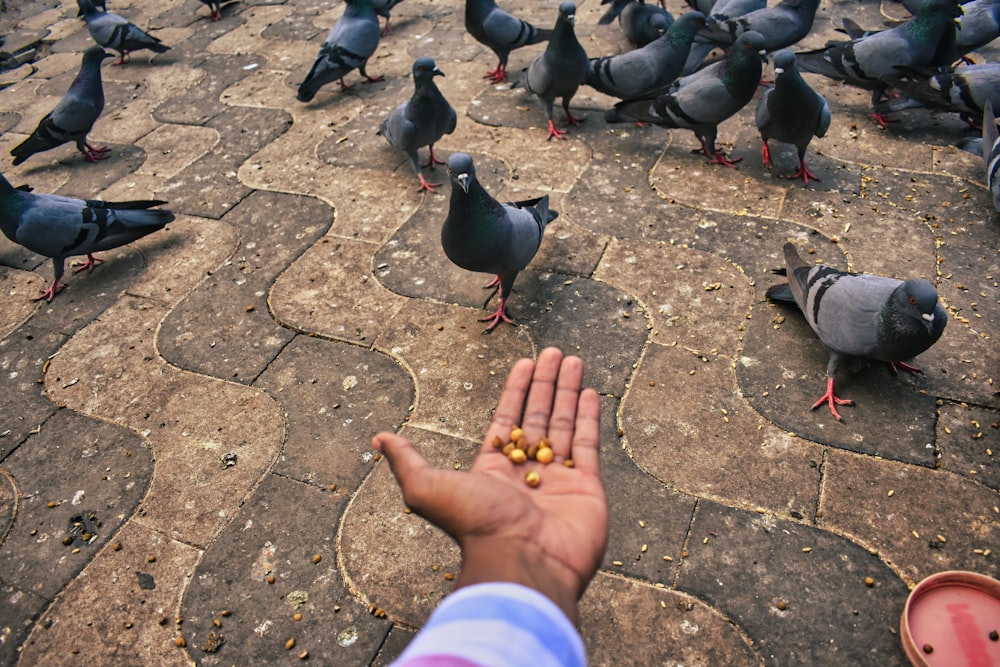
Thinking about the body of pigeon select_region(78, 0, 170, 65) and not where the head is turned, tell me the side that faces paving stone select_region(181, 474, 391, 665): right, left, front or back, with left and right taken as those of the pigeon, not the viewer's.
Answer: left

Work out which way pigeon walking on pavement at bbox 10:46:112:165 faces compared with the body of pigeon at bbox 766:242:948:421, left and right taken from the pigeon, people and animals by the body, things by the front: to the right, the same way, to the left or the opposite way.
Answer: to the left

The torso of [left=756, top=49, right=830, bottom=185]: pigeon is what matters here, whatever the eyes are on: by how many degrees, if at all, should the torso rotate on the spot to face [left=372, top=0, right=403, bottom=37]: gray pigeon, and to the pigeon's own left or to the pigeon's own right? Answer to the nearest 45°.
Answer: approximately 135° to the pigeon's own right

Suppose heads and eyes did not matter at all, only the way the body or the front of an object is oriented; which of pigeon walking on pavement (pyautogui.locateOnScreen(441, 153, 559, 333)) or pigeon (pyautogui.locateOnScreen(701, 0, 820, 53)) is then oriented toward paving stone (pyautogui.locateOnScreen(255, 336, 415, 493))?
the pigeon walking on pavement

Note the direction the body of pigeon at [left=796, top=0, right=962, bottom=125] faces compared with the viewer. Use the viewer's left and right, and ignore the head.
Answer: facing to the right of the viewer

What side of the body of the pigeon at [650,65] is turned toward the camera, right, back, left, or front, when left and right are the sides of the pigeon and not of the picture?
right

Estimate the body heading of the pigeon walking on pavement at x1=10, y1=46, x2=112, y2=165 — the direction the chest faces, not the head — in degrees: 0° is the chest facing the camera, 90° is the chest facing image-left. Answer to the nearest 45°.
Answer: approximately 270°

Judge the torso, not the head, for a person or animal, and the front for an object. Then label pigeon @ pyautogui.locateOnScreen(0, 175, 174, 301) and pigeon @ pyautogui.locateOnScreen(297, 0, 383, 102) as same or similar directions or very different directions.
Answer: very different directions

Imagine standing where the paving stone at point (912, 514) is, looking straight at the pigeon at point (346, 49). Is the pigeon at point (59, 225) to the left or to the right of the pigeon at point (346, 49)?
left

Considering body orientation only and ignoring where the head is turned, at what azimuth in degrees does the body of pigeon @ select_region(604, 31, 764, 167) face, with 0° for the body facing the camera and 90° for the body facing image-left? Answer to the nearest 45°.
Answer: approximately 270°

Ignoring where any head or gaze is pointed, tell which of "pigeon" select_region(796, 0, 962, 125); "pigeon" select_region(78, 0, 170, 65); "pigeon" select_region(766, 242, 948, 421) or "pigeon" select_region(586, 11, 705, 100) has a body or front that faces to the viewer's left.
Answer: "pigeon" select_region(78, 0, 170, 65)

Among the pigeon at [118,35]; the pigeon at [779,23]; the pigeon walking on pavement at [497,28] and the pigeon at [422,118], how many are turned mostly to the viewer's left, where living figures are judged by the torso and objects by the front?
2

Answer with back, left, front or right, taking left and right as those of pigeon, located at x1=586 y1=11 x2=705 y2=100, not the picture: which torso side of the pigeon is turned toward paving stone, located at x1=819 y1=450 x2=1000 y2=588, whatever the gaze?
right

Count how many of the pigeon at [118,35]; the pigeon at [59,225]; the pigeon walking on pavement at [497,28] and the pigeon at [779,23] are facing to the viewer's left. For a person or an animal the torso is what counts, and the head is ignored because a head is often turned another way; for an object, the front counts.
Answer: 3

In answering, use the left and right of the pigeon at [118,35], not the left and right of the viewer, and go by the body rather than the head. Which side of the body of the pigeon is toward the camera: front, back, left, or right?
left

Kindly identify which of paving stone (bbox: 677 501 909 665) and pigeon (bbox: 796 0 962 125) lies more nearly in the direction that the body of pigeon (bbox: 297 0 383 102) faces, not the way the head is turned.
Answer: the pigeon
